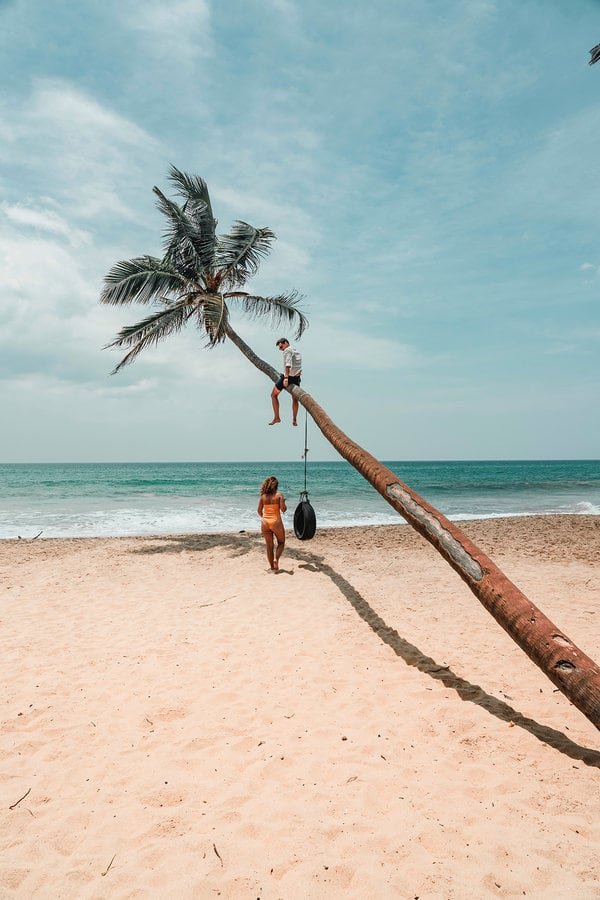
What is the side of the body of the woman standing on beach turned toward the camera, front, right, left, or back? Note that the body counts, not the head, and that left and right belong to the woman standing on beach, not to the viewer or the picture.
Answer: back

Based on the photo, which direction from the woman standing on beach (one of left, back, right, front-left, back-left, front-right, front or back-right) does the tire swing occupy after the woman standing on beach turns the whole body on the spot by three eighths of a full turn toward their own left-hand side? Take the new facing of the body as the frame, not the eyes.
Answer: back

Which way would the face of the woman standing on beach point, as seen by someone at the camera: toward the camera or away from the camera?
away from the camera
